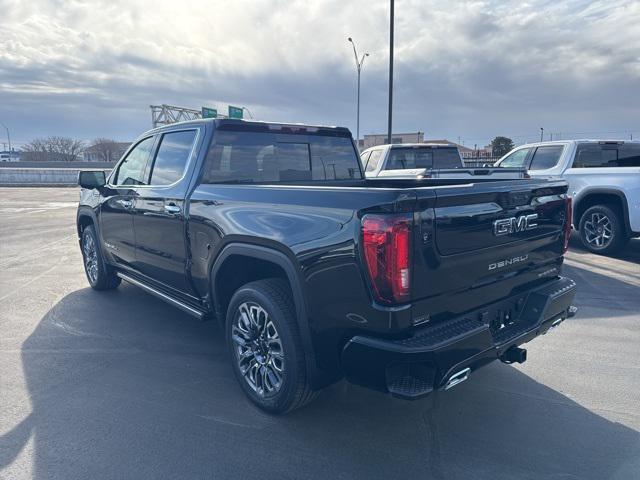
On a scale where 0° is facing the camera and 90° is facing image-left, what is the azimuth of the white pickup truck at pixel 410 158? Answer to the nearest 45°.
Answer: approximately 135°

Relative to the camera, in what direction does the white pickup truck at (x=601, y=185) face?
facing away from the viewer and to the left of the viewer

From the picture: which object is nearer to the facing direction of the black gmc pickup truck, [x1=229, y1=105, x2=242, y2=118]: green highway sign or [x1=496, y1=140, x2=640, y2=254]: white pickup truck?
the green highway sign

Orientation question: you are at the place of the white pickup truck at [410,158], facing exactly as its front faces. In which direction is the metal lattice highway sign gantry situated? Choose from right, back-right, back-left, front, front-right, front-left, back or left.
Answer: front

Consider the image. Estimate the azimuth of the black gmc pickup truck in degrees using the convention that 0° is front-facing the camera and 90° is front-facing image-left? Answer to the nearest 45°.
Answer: approximately 135°

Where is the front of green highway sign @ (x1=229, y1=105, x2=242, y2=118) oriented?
toward the camera

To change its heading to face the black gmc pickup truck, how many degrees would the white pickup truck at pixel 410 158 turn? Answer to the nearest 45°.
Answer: approximately 135° to its left

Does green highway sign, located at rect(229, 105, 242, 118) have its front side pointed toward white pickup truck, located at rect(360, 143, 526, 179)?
yes

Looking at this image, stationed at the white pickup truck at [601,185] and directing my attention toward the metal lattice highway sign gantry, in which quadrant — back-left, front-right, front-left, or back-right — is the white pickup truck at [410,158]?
front-left

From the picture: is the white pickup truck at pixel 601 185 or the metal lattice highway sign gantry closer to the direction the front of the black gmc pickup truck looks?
the metal lattice highway sign gantry

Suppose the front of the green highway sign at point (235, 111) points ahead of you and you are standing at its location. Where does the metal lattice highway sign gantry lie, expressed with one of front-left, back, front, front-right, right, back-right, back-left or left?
right

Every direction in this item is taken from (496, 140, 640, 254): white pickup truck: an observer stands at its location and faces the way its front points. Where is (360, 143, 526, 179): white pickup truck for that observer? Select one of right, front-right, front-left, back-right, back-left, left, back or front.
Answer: front-left

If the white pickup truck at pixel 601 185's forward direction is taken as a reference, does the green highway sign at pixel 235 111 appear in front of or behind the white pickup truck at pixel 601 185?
in front

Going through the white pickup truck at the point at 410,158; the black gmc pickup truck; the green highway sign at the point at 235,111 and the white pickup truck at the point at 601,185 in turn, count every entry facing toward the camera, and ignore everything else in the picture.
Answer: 1
